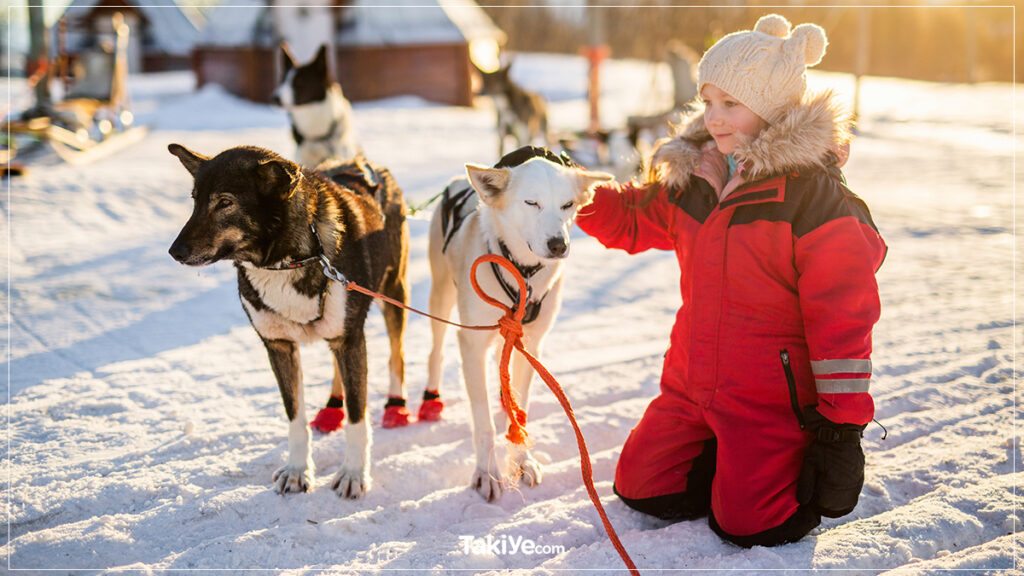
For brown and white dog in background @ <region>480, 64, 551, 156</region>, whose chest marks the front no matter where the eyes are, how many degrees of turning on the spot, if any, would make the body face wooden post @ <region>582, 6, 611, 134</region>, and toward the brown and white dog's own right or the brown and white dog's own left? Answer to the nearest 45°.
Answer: approximately 135° to the brown and white dog's own right

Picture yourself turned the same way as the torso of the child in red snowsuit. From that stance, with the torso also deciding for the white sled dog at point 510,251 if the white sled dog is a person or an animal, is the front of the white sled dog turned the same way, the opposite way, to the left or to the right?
to the left

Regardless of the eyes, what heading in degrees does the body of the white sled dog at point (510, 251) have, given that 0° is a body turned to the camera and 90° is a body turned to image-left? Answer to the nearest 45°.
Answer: approximately 315°

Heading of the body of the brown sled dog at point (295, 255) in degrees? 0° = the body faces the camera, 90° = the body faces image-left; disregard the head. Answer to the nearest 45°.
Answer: approximately 45°

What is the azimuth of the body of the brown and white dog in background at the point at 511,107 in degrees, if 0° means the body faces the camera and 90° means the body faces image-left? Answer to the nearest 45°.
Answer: approximately 45°

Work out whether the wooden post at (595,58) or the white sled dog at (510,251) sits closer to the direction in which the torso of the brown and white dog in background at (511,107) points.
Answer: the white sled dog

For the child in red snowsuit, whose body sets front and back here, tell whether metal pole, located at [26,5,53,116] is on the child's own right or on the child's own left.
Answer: on the child's own right

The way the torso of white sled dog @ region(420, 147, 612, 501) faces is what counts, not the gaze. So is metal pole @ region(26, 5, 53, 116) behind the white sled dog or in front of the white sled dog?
behind

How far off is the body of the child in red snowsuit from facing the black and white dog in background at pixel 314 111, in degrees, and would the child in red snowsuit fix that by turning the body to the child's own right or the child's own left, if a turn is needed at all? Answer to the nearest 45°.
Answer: approximately 90° to the child's own right

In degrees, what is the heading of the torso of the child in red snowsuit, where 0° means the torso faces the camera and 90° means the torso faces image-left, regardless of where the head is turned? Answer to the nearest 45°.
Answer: approximately 45°

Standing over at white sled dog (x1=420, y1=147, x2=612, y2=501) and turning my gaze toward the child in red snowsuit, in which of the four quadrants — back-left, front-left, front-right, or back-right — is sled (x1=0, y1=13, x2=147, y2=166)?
back-left
